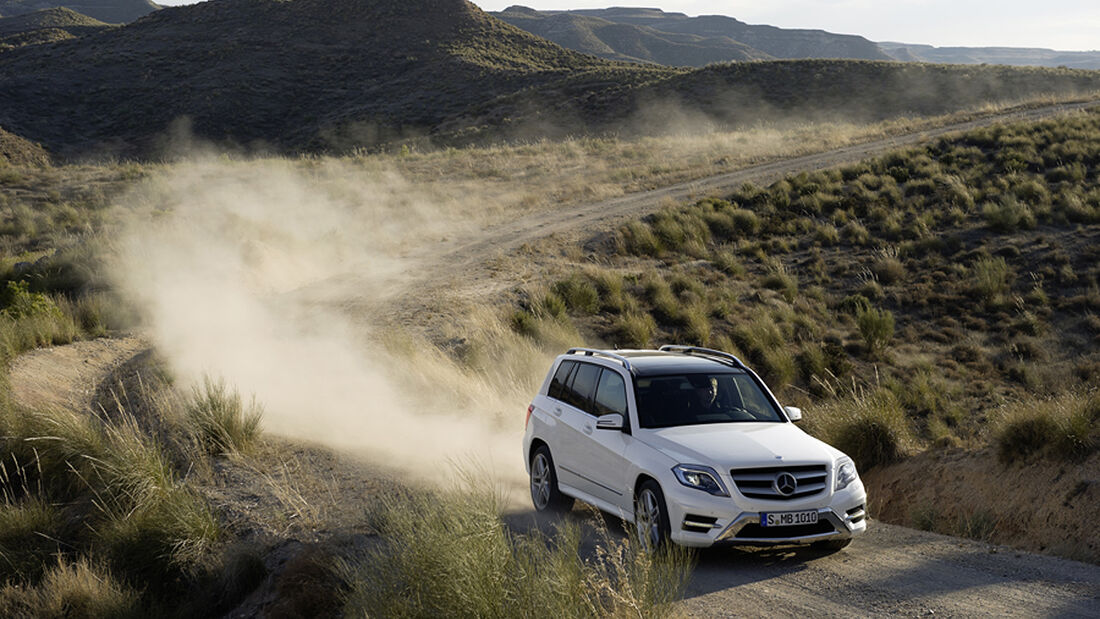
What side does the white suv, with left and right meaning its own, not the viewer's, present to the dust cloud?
back

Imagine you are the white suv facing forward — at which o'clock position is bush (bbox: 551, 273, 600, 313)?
The bush is roughly at 7 o'clock from the white suv.

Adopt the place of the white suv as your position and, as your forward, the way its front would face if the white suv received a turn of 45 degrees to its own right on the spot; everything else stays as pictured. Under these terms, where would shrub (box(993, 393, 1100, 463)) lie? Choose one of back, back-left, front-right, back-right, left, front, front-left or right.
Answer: back-left

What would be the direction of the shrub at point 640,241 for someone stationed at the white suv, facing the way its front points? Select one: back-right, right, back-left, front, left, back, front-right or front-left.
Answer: back-left

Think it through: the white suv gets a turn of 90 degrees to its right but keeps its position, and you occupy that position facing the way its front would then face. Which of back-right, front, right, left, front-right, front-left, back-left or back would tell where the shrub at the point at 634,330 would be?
back-right

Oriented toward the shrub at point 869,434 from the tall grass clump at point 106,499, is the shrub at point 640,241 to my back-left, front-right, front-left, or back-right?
front-left
